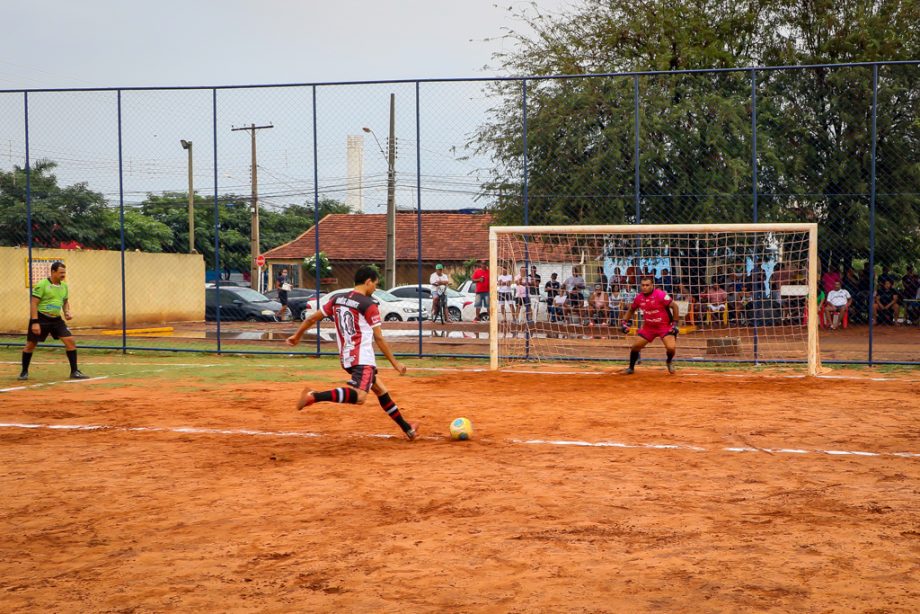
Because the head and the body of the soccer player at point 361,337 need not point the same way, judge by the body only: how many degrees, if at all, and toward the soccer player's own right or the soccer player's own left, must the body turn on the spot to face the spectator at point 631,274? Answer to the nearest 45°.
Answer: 0° — they already face them

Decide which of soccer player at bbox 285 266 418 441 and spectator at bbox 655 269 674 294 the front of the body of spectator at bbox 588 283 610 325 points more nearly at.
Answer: the soccer player

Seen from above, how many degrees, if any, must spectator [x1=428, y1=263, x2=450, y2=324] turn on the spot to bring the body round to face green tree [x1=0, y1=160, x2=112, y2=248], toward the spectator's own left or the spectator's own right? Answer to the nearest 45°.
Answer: approximately 90° to the spectator's own right

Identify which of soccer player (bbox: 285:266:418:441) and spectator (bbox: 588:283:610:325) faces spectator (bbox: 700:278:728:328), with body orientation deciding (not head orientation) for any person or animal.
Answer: the soccer player

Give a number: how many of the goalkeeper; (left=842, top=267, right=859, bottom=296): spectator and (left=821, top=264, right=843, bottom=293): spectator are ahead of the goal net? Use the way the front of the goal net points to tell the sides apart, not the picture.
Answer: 1

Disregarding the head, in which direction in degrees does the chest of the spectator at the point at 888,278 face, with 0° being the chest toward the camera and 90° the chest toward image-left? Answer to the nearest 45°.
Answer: approximately 0°

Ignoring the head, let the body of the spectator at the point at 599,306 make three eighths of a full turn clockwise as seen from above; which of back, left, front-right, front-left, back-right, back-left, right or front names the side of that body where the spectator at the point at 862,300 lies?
right

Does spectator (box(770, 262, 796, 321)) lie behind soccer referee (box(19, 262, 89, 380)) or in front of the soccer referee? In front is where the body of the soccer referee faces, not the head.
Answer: in front

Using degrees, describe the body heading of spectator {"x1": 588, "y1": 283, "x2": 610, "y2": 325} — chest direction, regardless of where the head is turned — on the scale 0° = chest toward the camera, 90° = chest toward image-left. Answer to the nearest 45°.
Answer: approximately 0°

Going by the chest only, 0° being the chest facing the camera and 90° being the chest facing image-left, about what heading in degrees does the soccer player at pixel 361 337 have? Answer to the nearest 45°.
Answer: approximately 225°

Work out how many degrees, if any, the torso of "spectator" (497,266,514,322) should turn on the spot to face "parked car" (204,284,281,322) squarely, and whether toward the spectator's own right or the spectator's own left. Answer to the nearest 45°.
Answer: approximately 135° to the spectator's own right

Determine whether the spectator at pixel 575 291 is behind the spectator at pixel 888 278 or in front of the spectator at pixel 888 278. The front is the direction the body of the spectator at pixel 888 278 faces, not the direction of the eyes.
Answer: in front
